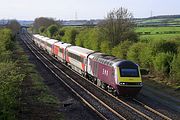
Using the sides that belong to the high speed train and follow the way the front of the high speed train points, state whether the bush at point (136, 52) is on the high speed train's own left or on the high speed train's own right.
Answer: on the high speed train's own left

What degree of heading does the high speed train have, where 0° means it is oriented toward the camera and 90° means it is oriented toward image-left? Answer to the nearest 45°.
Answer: approximately 315°

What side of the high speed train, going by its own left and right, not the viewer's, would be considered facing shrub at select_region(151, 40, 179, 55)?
left

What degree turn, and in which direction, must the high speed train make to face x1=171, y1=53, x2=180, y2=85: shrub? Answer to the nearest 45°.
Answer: approximately 90° to its left

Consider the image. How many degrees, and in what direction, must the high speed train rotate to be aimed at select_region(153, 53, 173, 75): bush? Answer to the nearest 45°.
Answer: approximately 90° to its left
